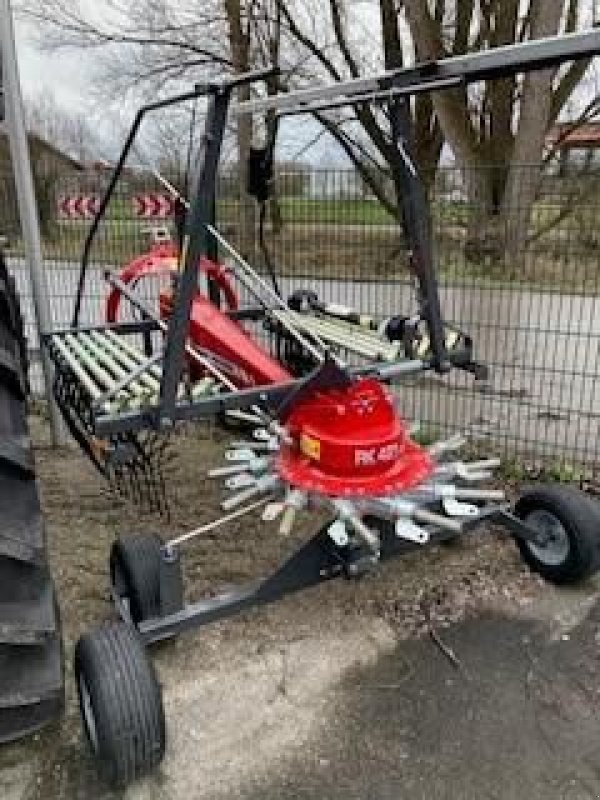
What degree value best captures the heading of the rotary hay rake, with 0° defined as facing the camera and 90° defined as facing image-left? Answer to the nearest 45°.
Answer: approximately 135°

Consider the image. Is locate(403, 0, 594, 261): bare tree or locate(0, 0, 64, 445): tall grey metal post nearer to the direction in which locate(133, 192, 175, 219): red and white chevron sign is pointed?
the tall grey metal post

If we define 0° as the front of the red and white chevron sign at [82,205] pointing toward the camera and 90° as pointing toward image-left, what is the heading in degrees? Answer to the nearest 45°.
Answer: approximately 0°

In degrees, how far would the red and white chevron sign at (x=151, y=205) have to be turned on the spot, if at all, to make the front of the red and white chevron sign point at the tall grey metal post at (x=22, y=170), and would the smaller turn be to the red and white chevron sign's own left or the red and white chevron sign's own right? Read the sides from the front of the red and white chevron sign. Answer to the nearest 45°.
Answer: approximately 45° to the red and white chevron sign's own right

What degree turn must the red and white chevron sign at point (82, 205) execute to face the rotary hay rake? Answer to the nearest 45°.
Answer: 0° — it already faces it

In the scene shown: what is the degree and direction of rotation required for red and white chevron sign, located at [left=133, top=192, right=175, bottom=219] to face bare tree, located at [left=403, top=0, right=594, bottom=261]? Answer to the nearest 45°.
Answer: approximately 135° to its left
